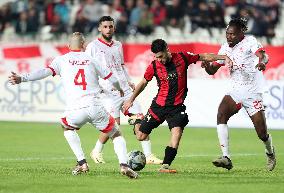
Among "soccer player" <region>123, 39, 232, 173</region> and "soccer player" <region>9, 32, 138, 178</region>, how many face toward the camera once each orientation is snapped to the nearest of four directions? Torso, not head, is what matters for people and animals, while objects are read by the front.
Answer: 1

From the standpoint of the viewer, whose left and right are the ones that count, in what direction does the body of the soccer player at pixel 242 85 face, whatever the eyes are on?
facing the viewer and to the left of the viewer

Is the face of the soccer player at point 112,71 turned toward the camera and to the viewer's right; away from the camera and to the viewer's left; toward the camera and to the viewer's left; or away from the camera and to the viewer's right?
toward the camera and to the viewer's right

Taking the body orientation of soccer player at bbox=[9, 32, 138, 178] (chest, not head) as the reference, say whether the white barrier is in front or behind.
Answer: in front

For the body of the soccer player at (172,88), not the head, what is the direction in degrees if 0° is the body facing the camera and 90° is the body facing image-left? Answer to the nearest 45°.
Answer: approximately 0°

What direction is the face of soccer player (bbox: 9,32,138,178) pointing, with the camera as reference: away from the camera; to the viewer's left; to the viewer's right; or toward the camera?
away from the camera

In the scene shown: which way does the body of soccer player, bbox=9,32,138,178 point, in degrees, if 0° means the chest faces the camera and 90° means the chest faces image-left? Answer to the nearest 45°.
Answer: approximately 180°

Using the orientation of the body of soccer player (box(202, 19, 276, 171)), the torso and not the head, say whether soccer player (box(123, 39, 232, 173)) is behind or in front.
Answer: in front

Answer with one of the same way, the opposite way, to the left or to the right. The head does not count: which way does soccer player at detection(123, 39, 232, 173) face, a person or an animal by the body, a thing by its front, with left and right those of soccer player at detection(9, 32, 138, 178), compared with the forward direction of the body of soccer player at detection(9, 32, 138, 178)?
the opposite way

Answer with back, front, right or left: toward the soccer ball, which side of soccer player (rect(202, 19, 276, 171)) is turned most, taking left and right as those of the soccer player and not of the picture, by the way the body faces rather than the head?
front

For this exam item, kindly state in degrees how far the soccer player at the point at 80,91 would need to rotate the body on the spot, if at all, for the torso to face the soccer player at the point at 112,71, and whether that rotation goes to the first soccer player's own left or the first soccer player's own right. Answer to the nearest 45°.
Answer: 0° — they already face them

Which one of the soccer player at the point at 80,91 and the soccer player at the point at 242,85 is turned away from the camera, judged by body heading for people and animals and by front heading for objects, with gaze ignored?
the soccer player at the point at 80,91
